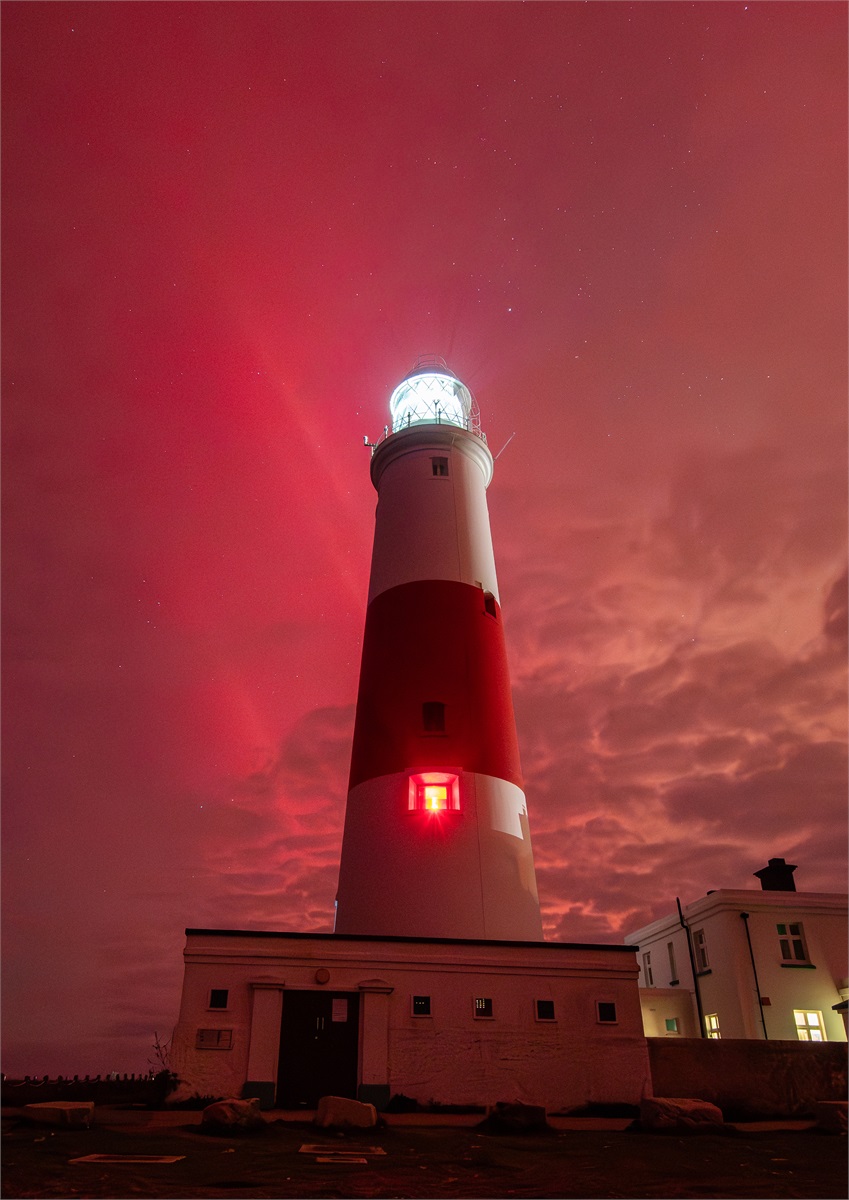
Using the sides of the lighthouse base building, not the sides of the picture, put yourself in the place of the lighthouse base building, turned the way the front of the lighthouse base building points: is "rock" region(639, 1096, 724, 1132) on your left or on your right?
on your left

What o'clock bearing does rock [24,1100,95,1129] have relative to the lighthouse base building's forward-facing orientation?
The rock is roughly at 2 o'clock from the lighthouse base building.

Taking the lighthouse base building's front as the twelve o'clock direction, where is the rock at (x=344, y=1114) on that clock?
The rock is roughly at 1 o'clock from the lighthouse base building.

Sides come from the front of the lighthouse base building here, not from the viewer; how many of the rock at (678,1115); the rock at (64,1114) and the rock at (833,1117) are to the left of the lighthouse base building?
2

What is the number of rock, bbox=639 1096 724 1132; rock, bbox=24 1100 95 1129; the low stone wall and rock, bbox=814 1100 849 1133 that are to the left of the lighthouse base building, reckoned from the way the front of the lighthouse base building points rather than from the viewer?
3

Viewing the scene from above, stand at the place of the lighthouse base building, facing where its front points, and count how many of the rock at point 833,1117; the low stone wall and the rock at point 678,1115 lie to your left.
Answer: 3

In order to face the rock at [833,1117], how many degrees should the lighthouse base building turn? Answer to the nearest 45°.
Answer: approximately 90° to its left

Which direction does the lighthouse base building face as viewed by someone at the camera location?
facing the viewer

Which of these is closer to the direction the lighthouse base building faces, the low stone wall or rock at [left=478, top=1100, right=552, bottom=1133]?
the rock

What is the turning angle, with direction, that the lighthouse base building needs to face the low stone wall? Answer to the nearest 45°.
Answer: approximately 90° to its left

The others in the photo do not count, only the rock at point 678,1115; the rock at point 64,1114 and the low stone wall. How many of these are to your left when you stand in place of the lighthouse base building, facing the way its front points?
2
